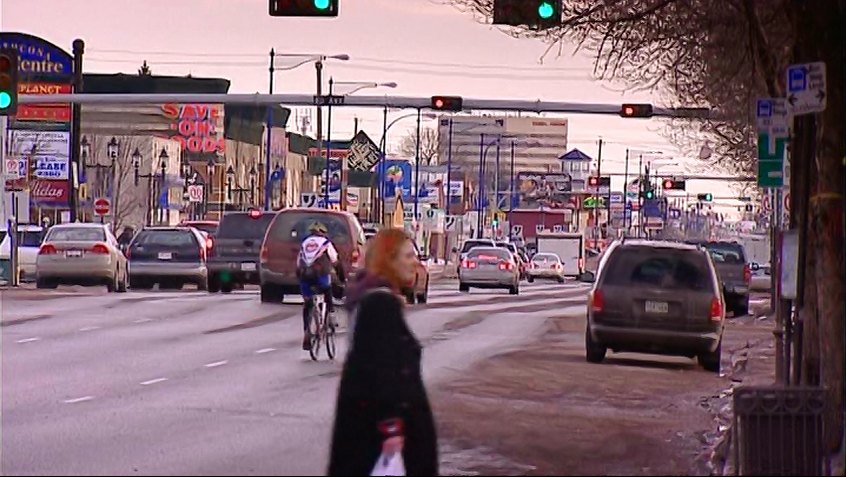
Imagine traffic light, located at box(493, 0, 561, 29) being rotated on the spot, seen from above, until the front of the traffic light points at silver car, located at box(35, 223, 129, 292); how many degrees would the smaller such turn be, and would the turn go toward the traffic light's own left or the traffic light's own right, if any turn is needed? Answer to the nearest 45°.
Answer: approximately 135° to the traffic light's own right

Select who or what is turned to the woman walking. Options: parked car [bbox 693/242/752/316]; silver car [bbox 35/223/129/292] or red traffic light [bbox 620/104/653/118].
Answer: the red traffic light

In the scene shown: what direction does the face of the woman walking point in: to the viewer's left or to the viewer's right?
to the viewer's right

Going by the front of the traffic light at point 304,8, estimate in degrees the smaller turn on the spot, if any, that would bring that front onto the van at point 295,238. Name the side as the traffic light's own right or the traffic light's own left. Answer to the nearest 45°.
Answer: approximately 180°

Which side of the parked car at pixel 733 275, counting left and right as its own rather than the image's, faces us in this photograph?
back

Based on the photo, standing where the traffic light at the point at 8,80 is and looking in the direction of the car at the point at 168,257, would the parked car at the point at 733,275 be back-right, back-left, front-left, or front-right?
front-right

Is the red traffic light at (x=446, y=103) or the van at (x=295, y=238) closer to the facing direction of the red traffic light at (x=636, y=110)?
the van

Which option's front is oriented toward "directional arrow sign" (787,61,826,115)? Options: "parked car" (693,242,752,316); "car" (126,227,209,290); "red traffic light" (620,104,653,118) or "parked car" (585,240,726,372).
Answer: the red traffic light

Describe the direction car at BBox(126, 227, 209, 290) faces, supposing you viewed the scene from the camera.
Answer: facing away from the viewer

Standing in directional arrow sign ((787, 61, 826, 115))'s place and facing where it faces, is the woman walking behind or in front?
in front

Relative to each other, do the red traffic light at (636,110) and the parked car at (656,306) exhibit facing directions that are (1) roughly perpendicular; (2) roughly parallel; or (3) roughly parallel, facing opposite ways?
roughly parallel, facing opposite ways

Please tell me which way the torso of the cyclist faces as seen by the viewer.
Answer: away from the camera

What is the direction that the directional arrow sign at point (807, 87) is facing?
toward the camera

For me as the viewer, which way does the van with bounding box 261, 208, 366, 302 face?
facing away from the viewer

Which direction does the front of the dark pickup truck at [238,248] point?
away from the camera

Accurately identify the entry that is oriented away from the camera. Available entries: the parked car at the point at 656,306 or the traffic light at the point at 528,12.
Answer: the parked car

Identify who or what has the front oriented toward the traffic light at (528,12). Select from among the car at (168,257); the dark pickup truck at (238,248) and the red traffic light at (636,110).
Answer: the red traffic light

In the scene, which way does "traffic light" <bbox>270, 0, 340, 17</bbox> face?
toward the camera

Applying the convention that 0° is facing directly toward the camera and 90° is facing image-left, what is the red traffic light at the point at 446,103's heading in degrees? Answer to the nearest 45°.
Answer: approximately 0°

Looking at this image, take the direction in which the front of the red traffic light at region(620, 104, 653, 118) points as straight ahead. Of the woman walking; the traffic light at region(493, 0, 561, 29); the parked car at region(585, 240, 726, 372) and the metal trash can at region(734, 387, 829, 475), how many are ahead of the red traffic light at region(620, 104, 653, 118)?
4
